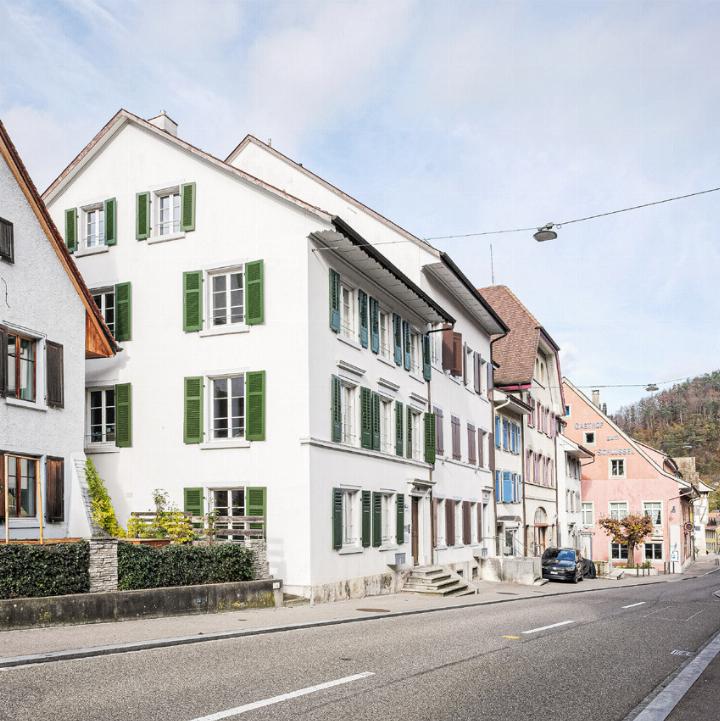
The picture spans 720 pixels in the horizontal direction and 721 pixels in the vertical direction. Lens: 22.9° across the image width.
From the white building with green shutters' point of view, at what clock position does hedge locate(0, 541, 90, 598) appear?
The hedge is roughly at 2 o'clock from the white building with green shutters.

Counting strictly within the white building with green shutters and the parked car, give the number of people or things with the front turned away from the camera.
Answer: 0

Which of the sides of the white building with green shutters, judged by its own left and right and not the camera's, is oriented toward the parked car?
left

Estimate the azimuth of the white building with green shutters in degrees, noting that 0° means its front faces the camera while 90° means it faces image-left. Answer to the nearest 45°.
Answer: approximately 315°

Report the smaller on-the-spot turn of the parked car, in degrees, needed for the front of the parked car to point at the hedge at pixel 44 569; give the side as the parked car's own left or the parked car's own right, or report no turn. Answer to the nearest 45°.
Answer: approximately 45° to the parked car's own left

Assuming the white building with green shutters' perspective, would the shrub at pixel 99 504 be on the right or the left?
on its right

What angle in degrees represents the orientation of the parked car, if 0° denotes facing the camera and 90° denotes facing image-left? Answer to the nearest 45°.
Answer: approximately 45°

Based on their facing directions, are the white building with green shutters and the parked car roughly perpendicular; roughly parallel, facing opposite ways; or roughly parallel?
roughly perpendicular
